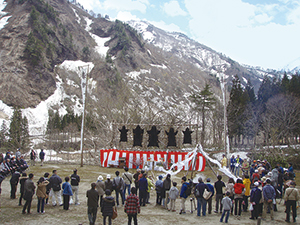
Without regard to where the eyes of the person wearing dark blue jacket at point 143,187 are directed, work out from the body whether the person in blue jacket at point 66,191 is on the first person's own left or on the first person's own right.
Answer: on the first person's own left

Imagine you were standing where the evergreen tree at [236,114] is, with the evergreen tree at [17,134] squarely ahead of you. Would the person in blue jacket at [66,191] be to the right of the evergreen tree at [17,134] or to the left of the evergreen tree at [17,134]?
left

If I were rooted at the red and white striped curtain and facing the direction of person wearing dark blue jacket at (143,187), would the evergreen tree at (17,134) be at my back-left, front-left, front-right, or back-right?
back-right

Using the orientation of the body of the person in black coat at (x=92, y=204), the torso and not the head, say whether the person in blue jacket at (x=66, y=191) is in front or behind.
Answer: in front

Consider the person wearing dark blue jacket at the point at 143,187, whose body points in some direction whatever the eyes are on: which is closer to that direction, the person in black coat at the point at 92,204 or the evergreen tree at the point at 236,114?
the evergreen tree

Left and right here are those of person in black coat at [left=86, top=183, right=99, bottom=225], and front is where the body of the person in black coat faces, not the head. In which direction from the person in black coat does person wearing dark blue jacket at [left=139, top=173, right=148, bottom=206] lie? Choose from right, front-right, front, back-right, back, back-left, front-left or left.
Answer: front-right

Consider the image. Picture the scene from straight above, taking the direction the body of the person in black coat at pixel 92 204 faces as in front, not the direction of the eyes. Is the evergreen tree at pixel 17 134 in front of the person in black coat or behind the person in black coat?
in front

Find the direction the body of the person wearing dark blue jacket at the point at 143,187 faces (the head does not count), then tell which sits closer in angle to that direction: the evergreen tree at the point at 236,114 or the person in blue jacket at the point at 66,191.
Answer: the evergreen tree

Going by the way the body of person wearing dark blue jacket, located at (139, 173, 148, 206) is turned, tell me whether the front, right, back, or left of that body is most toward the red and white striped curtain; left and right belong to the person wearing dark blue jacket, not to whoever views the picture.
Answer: front

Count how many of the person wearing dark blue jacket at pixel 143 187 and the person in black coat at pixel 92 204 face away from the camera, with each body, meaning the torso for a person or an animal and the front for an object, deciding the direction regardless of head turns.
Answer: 2

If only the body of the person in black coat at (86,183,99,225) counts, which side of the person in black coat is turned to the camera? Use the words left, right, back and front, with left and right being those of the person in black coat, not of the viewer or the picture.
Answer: back

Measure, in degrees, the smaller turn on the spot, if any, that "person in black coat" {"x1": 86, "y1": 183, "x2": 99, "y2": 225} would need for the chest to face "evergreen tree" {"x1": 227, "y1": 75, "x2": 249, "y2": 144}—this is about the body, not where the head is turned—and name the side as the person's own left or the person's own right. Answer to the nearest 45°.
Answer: approximately 45° to the person's own right

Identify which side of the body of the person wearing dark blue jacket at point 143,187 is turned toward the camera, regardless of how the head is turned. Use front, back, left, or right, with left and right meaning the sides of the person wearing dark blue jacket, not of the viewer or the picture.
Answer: back
